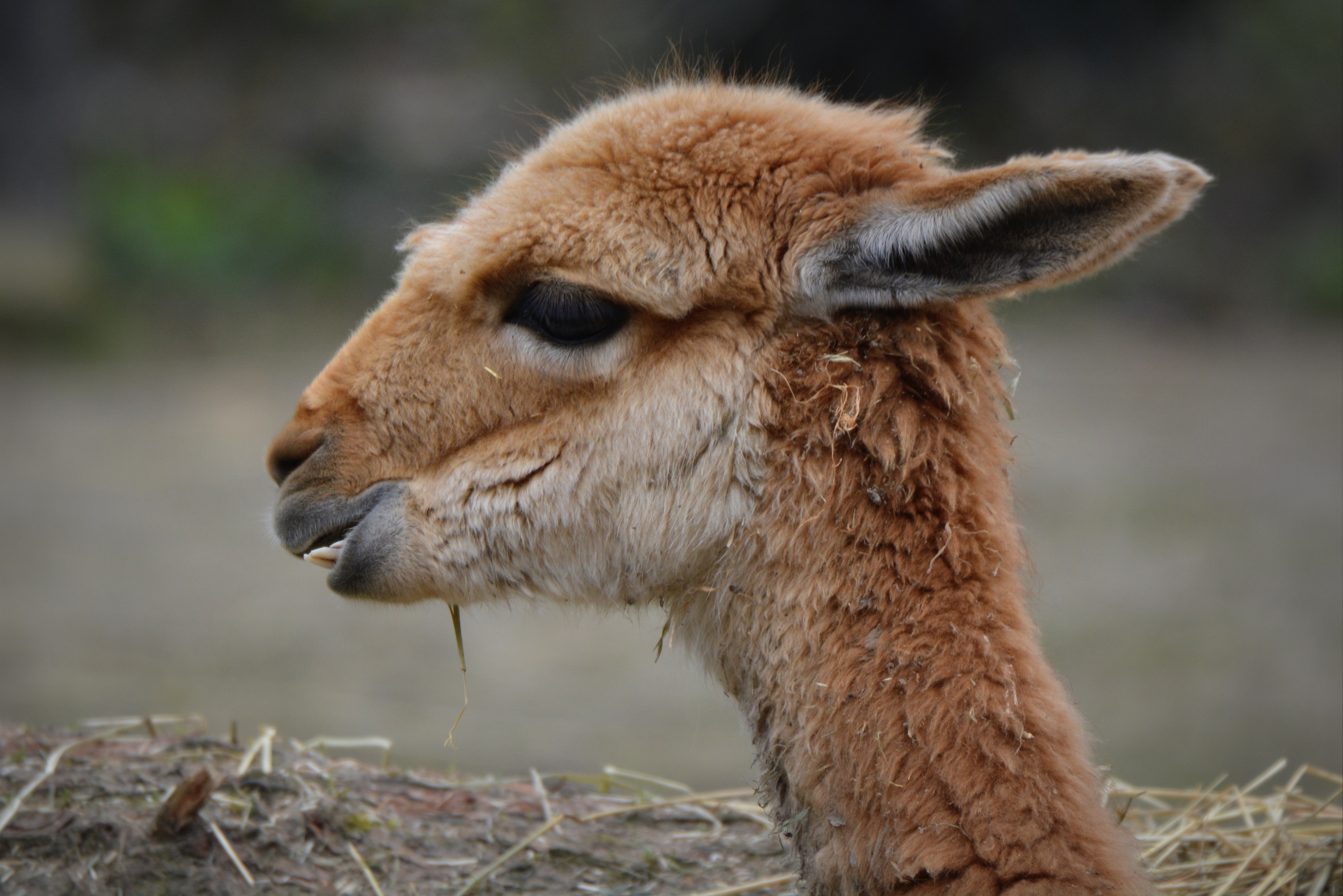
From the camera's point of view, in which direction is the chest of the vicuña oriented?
to the viewer's left
